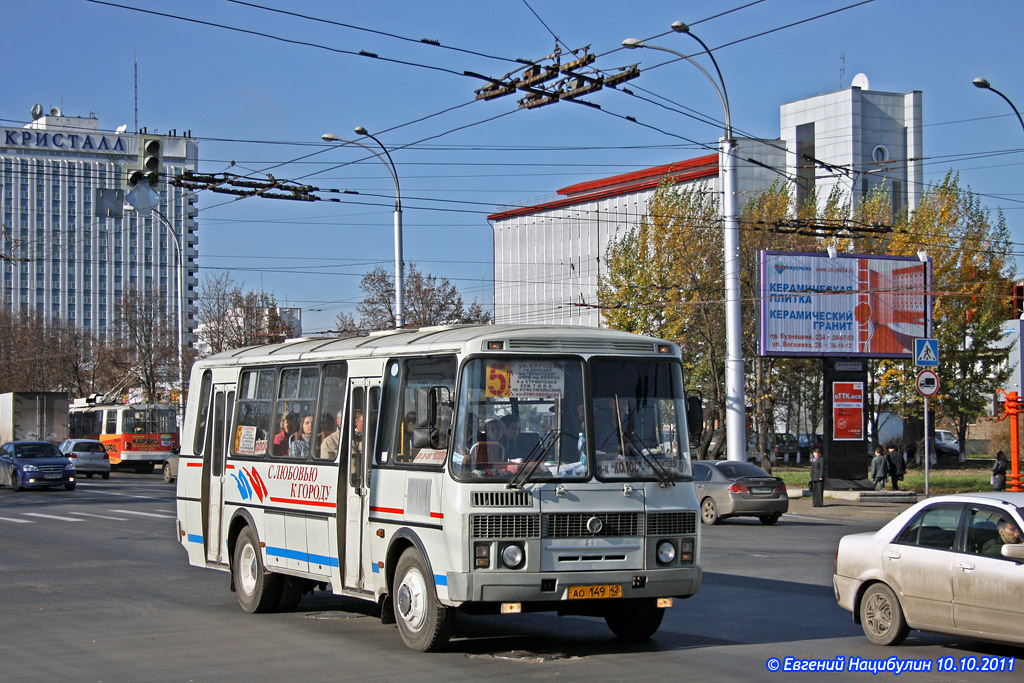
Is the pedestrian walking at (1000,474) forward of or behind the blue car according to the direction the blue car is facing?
forward

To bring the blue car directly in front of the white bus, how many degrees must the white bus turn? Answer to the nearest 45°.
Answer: approximately 180°

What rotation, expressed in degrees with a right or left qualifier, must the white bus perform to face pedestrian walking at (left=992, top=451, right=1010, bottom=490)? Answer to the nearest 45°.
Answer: approximately 90° to its left

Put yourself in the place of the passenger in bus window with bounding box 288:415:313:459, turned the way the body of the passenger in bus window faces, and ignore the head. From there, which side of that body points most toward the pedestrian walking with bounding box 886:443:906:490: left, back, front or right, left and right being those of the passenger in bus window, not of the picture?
left

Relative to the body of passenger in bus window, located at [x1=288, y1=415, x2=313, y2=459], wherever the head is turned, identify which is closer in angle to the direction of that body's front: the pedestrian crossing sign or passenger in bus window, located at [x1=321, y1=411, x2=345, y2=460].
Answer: the passenger in bus window

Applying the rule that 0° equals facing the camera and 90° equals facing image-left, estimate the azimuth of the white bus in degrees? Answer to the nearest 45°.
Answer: approximately 315°

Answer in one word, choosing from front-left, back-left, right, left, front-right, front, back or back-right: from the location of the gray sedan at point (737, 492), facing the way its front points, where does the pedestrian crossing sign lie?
back-right

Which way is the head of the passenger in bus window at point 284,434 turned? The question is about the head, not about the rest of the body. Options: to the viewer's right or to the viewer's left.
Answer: to the viewer's right

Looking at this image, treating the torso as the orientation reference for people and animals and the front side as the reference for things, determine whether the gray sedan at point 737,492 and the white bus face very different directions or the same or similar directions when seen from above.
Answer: very different directions

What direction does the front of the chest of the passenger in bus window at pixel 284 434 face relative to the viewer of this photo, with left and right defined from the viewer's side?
facing the viewer and to the right of the viewer

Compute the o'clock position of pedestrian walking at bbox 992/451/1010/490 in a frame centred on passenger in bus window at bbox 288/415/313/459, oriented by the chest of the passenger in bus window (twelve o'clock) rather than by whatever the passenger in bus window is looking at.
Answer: The pedestrian walking is roughly at 9 o'clock from the passenger in bus window.
